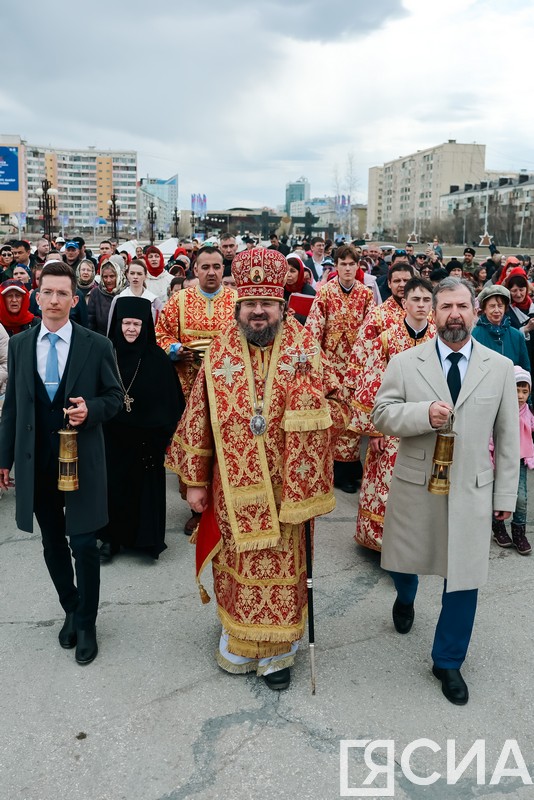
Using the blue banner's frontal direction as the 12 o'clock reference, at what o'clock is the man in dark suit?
The man in dark suit is roughly at 12 o'clock from the blue banner.

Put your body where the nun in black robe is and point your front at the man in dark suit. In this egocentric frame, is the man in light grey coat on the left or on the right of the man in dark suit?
left

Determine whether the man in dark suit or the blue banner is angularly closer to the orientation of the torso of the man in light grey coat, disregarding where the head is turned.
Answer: the man in dark suit

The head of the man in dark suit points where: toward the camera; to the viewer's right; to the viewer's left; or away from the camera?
toward the camera

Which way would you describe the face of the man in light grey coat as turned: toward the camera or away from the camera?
toward the camera

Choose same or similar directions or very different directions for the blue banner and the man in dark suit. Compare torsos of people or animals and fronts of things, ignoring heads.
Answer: same or similar directions

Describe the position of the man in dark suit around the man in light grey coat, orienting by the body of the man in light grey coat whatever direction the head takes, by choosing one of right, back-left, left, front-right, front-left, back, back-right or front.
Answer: right

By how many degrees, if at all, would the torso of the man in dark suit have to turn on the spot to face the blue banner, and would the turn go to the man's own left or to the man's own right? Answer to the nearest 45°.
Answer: approximately 180°

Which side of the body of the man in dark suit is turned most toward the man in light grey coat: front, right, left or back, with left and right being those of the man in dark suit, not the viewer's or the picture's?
left

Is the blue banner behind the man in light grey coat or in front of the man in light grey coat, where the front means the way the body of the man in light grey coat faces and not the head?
behind

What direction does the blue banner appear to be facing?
toward the camera

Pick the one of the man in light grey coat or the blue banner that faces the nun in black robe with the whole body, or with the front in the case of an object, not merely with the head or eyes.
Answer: the blue banner

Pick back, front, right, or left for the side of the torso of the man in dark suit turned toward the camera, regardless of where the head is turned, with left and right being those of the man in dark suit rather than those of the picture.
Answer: front

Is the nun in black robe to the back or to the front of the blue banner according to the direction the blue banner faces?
to the front

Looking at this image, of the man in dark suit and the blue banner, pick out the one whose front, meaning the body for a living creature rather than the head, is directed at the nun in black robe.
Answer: the blue banner

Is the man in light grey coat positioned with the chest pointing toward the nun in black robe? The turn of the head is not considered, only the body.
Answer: no
